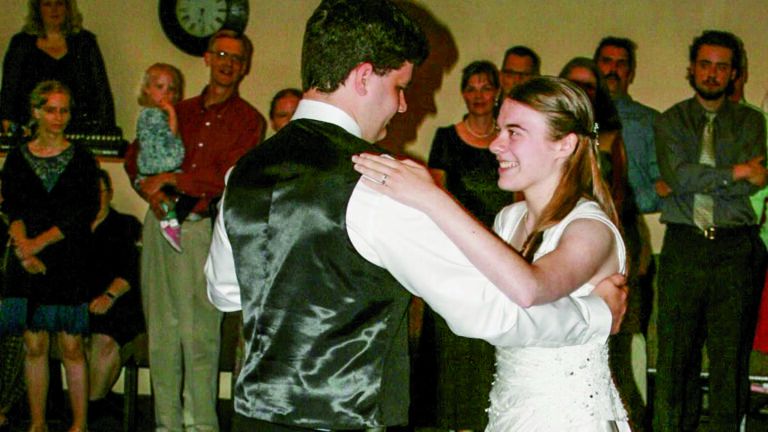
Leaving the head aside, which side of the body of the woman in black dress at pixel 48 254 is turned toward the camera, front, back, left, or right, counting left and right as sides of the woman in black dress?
front

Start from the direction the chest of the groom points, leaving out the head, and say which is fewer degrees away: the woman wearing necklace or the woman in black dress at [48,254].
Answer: the woman wearing necklace

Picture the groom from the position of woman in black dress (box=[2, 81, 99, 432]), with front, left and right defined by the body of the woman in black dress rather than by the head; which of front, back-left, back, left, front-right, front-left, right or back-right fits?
front

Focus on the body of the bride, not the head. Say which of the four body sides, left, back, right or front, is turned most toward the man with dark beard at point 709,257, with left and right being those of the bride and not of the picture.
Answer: back

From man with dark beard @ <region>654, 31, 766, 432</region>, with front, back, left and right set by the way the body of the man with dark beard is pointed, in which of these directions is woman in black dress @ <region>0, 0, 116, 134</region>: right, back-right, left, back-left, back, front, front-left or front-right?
right

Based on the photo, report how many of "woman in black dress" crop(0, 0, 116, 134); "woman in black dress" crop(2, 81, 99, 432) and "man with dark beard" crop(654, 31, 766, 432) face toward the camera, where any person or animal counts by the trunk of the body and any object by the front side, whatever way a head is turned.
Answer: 3

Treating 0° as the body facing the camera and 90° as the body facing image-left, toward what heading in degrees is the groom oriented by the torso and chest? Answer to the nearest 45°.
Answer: approximately 225°

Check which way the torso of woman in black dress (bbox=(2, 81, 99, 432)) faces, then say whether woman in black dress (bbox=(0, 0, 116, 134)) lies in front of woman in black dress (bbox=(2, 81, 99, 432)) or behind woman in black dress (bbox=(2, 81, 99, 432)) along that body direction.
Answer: behind

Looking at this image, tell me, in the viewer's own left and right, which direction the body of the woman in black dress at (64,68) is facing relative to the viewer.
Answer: facing the viewer

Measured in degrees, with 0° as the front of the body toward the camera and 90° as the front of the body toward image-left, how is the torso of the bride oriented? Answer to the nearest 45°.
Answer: approximately 45°

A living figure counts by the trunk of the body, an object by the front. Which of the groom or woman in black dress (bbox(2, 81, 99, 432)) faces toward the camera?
the woman in black dress

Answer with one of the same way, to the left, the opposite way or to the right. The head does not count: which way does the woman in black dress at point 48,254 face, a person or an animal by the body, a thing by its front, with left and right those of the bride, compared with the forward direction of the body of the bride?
to the left

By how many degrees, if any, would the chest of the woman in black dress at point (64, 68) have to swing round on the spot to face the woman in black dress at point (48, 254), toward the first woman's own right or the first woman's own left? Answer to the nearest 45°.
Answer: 0° — they already face them

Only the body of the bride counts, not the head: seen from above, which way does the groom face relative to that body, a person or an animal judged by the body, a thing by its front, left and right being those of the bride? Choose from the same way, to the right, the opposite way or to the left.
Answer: the opposite way
